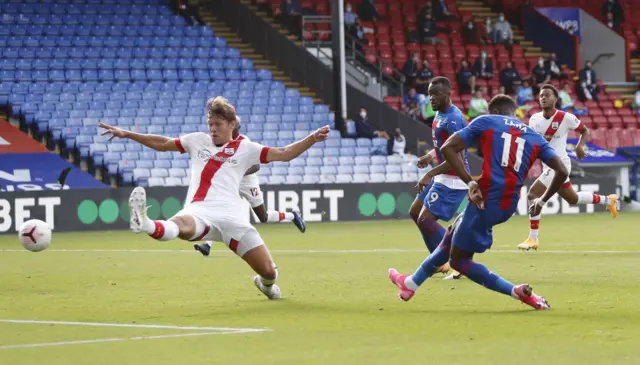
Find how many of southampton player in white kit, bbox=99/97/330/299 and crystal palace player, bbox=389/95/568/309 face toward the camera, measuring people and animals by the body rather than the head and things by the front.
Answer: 1

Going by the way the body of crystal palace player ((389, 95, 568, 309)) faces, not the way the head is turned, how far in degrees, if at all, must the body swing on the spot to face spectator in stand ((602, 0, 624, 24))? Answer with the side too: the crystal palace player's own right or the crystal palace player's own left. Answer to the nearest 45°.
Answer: approximately 45° to the crystal palace player's own right

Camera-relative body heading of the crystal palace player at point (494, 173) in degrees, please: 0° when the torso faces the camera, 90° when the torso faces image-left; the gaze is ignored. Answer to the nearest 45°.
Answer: approximately 135°

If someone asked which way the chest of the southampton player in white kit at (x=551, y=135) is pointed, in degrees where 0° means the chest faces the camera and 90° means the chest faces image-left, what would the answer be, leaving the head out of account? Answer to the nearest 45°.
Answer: approximately 45°

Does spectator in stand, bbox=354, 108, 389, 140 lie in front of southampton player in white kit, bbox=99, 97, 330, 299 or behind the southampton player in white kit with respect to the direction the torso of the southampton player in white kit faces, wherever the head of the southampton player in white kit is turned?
behind

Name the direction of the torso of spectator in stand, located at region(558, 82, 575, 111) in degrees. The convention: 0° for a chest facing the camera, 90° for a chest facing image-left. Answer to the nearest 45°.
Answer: approximately 45°

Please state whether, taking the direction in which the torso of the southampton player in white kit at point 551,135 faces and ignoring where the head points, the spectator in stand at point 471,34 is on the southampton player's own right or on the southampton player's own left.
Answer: on the southampton player's own right

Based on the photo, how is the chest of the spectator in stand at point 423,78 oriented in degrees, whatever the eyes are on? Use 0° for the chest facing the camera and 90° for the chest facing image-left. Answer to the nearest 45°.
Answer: approximately 45°

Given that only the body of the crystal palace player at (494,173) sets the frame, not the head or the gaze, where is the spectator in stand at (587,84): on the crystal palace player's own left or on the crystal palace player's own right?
on the crystal palace player's own right

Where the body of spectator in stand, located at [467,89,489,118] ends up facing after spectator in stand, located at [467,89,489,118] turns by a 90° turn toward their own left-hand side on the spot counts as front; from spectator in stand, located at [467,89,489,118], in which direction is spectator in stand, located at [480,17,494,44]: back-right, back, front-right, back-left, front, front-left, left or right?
back-left

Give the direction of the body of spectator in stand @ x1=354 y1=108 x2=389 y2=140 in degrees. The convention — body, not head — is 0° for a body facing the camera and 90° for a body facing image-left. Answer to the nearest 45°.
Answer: approximately 315°
